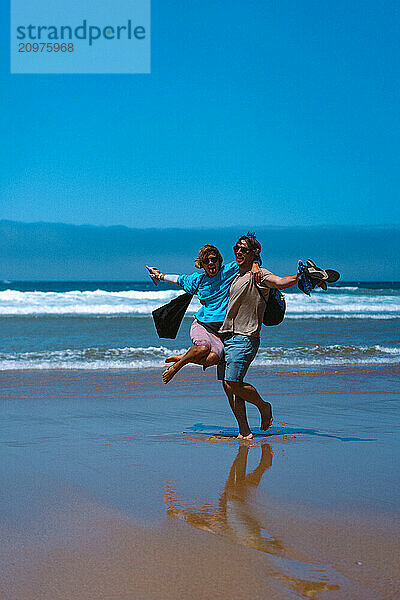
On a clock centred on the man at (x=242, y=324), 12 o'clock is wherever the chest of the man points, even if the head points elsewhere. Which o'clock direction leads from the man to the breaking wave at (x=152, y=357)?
The breaking wave is roughly at 4 o'clock from the man.

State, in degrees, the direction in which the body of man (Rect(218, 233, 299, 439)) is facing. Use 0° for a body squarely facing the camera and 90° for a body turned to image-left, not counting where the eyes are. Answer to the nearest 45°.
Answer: approximately 45°

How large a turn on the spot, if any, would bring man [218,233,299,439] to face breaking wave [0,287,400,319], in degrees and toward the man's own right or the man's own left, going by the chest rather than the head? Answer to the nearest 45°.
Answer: approximately 135° to the man's own right
